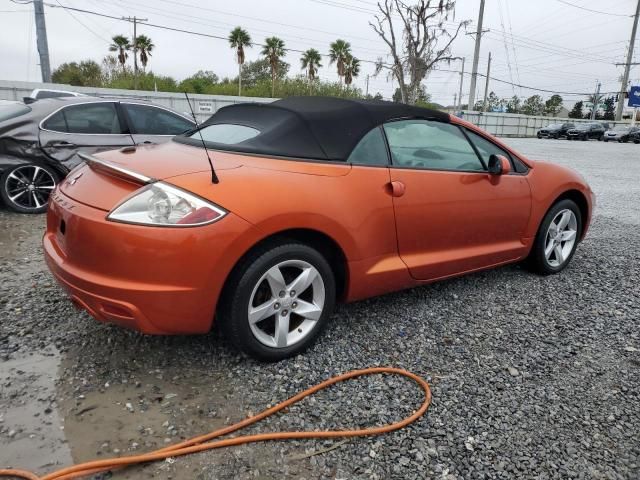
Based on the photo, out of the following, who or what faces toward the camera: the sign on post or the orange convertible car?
the sign on post

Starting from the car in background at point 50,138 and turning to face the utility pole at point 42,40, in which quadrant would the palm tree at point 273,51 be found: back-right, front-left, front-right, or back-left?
front-right

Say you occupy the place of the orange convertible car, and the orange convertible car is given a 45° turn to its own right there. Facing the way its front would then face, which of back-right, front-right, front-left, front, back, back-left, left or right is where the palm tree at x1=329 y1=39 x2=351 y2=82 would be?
left

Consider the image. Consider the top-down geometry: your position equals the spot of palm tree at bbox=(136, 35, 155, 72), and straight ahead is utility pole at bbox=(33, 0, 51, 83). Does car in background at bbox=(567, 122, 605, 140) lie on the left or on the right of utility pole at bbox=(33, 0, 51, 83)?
left

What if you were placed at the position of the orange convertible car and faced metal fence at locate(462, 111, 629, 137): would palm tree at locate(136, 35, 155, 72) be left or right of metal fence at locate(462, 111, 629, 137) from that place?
left

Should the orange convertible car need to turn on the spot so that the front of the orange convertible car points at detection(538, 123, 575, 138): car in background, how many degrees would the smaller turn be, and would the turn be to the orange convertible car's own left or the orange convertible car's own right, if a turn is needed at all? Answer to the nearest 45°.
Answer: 0° — it already faces it

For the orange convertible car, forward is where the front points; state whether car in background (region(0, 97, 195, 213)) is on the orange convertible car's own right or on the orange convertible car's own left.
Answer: on the orange convertible car's own left

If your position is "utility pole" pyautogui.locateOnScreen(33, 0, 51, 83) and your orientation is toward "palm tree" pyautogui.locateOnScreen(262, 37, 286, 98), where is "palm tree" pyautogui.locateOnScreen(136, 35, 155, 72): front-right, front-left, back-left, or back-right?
front-left

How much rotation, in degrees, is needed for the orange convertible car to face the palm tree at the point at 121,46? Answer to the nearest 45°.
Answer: approximately 45° to its left

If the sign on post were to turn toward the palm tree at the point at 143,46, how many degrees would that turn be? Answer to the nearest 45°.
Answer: approximately 45° to its right

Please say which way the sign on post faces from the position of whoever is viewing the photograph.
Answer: facing the viewer

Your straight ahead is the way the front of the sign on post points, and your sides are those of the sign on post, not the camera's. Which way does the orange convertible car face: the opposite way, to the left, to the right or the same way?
the opposite way

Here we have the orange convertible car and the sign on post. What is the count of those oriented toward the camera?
1

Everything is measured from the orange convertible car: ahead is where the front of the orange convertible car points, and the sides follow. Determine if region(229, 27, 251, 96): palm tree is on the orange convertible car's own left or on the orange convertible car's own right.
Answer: on the orange convertible car's own left

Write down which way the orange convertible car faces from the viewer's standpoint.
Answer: facing away from the viewer and to the right of the viewer
